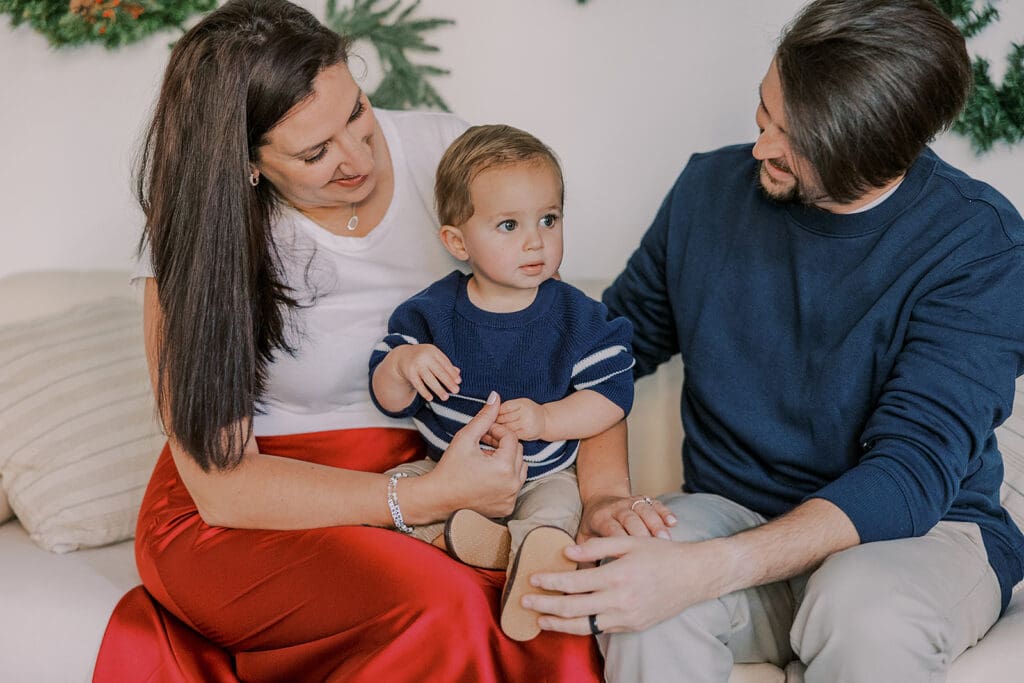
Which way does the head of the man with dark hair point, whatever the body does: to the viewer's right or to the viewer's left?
to the viewer's left

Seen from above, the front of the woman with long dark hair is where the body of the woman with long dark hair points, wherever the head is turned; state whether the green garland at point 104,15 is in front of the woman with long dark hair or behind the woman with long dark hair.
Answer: behind

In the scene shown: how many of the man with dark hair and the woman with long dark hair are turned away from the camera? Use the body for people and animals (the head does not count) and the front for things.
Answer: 0

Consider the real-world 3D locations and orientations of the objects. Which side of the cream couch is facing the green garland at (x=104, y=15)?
back

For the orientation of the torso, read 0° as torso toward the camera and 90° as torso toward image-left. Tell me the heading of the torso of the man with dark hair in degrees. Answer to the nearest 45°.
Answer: approximately 45°

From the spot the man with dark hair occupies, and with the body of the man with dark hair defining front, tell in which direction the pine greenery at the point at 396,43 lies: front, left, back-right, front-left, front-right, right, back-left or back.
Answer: right

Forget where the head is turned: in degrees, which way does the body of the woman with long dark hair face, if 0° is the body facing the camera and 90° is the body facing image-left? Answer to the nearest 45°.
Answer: approximately 315°

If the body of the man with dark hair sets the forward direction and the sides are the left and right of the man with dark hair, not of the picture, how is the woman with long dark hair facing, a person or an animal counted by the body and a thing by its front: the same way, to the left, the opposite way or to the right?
to the left

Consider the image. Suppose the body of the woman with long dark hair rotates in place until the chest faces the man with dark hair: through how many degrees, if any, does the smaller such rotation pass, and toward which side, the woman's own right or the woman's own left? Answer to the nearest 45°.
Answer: approximately 45° to the woman's own left

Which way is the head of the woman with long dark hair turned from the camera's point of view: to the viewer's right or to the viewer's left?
to the viewer's right

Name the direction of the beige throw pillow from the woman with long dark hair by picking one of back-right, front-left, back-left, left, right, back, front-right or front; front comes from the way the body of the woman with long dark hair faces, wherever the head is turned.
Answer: back

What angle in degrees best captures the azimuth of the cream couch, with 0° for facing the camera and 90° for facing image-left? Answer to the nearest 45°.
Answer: approximately 0°

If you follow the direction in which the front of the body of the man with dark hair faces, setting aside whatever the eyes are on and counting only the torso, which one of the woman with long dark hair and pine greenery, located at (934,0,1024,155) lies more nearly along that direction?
the woman with long dark hair

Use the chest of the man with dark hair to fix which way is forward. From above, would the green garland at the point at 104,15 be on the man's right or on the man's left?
on the man's right

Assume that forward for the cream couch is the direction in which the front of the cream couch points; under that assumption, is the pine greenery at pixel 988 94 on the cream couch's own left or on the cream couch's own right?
on the cream couch's own left
